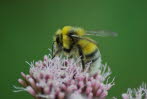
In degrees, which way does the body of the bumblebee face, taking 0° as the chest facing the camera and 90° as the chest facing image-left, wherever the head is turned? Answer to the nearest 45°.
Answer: approximately 90°
